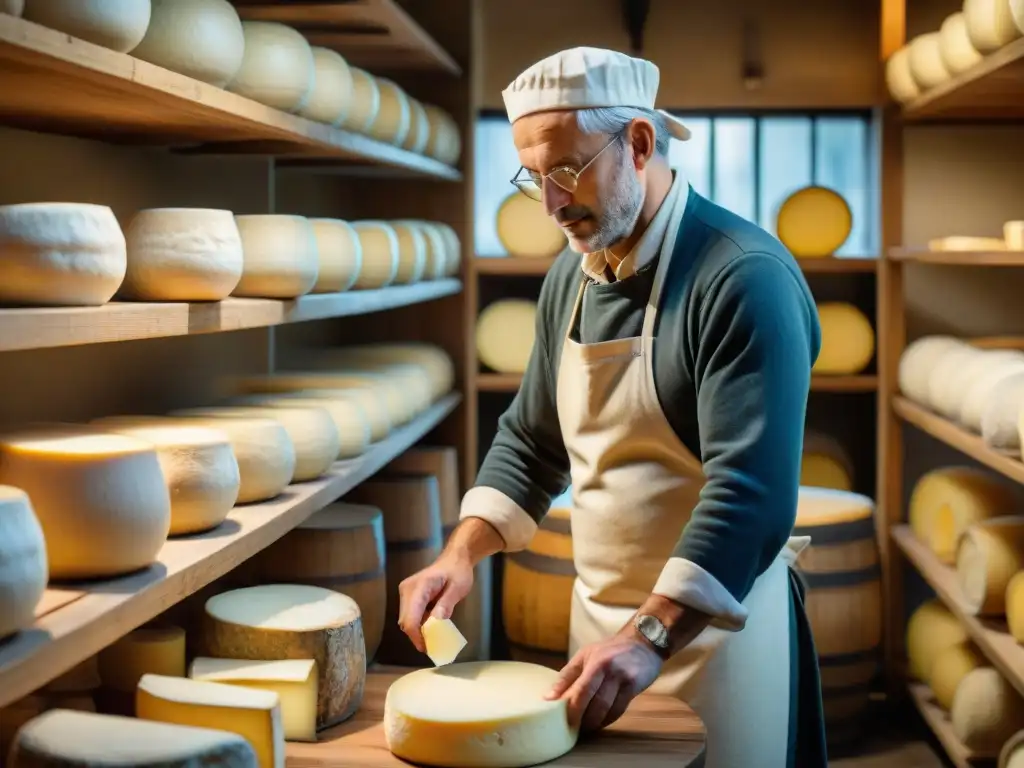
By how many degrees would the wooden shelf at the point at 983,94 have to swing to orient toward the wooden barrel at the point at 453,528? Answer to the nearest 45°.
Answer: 0° — it already faces it

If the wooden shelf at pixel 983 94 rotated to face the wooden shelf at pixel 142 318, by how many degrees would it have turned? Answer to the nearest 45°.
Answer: approximately 45° to its left

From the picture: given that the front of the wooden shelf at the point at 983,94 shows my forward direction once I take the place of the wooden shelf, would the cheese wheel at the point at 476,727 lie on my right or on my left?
on my left

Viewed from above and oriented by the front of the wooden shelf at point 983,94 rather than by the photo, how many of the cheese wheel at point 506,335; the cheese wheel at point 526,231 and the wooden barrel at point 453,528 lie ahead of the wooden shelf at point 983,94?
3

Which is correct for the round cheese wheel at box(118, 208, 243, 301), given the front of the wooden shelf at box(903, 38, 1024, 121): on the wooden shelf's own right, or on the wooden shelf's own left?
on the wooden shelf's own left

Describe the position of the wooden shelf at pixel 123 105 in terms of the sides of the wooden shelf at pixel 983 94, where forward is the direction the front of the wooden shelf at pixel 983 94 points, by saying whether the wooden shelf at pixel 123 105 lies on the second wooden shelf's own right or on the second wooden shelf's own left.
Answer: on the second wooden shelf's own left

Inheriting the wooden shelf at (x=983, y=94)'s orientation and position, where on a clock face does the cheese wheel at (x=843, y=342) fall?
The cheese wheel is roughly at 2 o'clock from the wooden shelf.

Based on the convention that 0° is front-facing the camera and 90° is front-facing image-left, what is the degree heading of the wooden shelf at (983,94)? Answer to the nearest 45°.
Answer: approximately 90°

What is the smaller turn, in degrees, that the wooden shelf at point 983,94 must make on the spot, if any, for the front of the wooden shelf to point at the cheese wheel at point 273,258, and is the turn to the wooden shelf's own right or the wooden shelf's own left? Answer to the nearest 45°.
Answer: approximately 45° to the wooden shelf's own left

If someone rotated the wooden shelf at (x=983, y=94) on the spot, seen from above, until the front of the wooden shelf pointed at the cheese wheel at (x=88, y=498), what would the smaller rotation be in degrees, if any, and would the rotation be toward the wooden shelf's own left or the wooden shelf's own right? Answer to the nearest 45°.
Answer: approximately 90° to the wooden shelf's own left

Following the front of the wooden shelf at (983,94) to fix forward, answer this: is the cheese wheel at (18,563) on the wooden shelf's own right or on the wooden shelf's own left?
on the wooden shelf's own left
